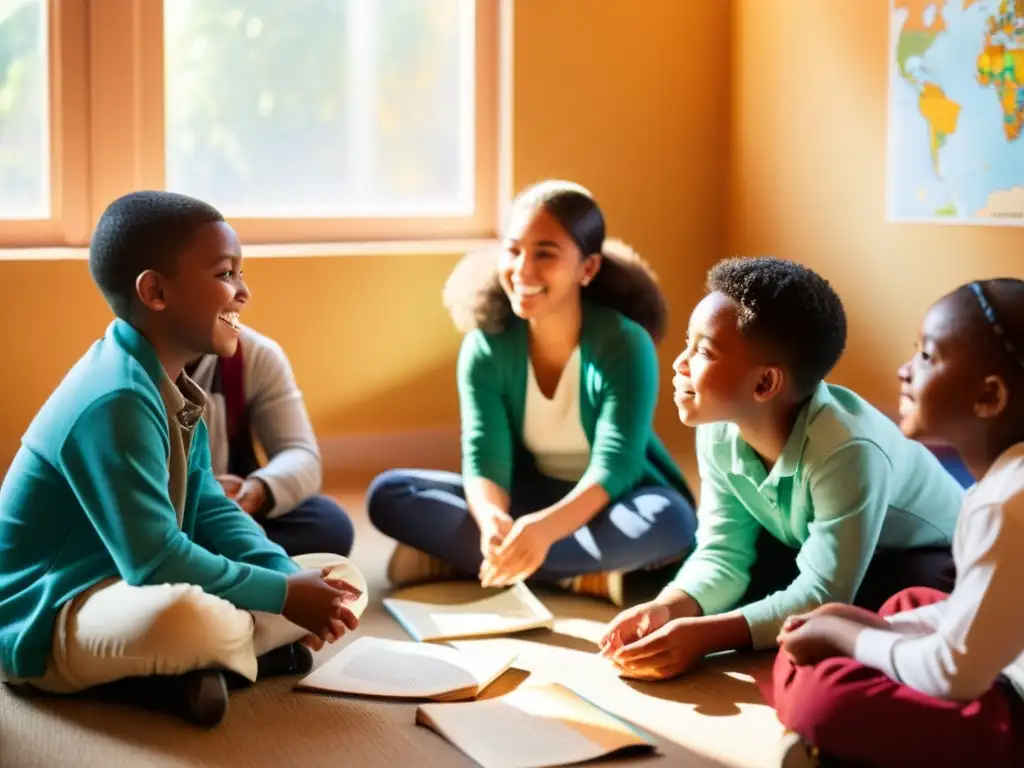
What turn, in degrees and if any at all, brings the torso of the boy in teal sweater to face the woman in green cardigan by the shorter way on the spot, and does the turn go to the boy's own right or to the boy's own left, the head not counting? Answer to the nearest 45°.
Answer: approximately 45° to the boy's own left

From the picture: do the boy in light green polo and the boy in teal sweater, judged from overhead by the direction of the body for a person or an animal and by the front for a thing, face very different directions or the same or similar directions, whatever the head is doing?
very different directions

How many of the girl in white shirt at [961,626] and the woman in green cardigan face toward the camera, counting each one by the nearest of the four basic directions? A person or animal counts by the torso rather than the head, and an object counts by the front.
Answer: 1

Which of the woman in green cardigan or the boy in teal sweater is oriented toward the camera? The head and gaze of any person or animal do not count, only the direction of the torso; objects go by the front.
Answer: the woman in green cardigan

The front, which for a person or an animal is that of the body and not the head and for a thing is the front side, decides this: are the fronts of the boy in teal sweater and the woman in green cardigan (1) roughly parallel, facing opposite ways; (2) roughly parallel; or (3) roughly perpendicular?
roughly perpendicular

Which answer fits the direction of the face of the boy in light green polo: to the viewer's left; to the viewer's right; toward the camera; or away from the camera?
to the viewer's left

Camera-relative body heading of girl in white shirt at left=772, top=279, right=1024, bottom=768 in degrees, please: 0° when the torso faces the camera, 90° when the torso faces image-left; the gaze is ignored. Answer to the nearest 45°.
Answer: approximately 90°

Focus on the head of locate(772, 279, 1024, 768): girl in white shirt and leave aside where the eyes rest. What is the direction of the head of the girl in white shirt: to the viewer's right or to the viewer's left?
to the viewer's left

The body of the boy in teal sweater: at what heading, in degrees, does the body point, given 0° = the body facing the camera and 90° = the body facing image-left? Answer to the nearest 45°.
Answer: approximately 270°

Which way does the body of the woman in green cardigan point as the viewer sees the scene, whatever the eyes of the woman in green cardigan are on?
toward the camera

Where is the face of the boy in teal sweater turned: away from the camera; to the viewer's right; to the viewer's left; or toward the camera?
to the viewer's right

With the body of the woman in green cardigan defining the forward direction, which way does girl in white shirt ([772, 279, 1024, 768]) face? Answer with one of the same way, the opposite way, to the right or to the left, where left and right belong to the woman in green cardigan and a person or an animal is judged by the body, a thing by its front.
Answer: to the right

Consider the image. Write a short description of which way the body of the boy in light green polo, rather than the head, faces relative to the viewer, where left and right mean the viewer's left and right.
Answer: facing the viewer and to the left of the viewer

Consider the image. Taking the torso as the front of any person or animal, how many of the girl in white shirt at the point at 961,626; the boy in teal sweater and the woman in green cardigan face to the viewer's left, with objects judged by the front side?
1
